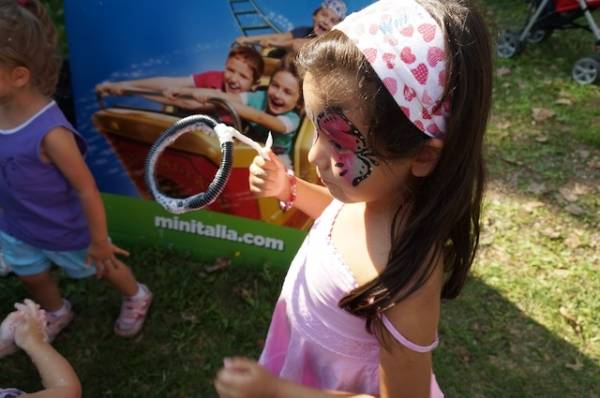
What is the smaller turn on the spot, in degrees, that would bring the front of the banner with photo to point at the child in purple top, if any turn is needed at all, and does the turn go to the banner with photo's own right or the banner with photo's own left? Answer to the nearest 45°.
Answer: approximately 45° to the banner with photo's own right

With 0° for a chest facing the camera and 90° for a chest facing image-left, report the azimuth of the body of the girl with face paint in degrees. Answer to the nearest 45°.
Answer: approximately 45°

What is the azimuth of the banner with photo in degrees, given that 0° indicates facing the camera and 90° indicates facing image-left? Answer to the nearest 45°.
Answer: approximately 0°

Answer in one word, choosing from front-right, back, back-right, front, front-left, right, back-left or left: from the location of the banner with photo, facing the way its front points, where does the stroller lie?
back-left

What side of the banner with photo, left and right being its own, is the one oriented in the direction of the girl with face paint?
front

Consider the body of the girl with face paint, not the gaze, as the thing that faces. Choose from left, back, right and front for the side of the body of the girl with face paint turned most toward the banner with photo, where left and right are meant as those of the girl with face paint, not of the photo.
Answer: right

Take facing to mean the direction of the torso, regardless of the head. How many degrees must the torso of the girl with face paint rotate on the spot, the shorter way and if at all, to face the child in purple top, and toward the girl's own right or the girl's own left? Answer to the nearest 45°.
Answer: approximately 90° to the girl's own right
